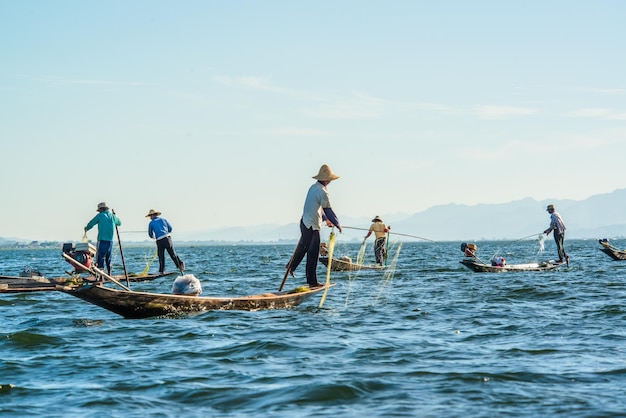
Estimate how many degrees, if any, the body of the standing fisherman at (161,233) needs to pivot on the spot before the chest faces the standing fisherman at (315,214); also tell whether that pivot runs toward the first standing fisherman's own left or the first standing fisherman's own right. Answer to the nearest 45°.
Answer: approximately 135° to the first standing fisherman's own left

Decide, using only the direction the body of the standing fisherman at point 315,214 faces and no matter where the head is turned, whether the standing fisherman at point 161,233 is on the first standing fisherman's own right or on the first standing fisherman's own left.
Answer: on the first standing fisherman's own left

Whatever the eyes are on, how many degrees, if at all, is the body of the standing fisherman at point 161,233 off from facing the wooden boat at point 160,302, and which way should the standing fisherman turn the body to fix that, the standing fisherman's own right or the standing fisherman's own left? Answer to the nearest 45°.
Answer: approximately 135° to the standing fisherman's own left

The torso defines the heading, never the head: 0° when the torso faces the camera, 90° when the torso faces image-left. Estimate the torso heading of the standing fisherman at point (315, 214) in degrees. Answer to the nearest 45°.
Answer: approximately 270°

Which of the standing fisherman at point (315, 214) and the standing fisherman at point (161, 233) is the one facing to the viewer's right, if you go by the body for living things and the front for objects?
the standing fisherman at point (315, 214)

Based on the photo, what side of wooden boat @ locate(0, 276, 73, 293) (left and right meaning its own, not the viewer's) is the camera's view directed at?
right

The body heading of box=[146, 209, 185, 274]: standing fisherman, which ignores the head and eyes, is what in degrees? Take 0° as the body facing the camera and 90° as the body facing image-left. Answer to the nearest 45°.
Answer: approximately 135°

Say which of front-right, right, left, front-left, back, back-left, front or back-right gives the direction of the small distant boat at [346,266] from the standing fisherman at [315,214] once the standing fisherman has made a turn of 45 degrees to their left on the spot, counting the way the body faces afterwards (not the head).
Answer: front-left

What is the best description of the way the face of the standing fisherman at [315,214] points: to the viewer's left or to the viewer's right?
to the viewer's right
